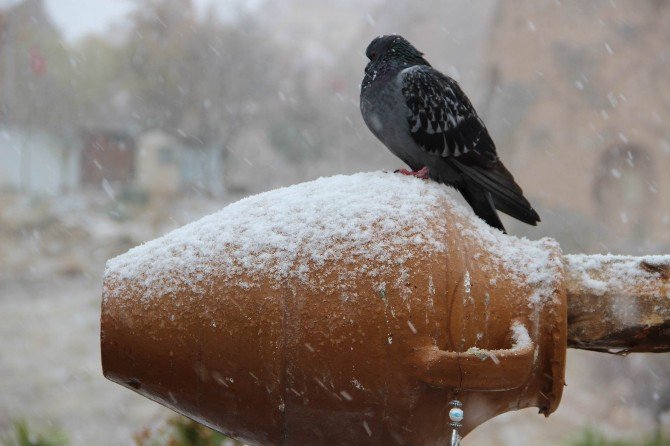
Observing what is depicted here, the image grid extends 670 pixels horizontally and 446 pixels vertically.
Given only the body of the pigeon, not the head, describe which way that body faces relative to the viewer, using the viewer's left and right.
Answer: facing to the left of the viewer

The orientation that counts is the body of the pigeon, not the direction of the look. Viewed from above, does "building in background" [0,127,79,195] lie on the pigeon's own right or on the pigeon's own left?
on the pigeon's own right

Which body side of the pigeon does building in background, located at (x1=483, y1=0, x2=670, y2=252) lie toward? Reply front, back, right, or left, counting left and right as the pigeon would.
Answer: right
